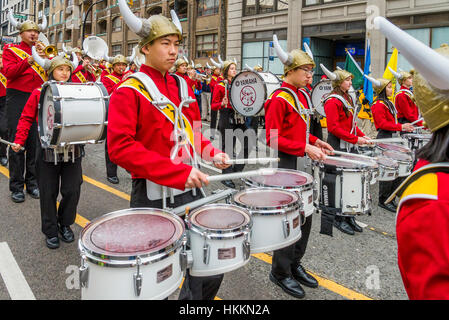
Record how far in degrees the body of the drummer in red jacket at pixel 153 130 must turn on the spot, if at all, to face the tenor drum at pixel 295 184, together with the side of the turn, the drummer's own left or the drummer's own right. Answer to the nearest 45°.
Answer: approximately 90° to the drummer's own left

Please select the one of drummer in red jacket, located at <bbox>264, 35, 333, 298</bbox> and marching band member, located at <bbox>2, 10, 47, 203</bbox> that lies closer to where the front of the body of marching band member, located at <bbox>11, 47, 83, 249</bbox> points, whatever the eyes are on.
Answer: the drummer in red jacket

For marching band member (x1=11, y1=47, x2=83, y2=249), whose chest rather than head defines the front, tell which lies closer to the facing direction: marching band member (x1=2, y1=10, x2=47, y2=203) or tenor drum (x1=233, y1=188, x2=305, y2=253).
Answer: the tenor drum

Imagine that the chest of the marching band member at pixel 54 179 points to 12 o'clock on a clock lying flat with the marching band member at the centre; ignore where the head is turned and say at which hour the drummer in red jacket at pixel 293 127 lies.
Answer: The drummer in red jacket is roughly at 10 o'clock from the marching band member.

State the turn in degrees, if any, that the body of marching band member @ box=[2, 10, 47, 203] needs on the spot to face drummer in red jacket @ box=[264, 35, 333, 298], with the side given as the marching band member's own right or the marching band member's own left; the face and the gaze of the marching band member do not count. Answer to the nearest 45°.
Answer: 0° — they already face them
